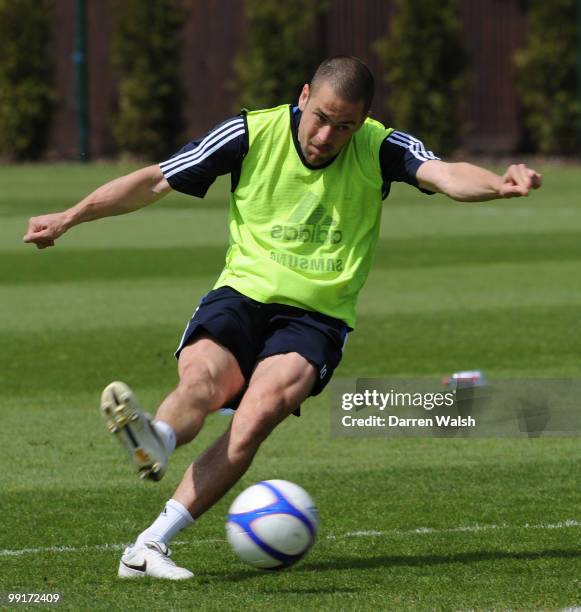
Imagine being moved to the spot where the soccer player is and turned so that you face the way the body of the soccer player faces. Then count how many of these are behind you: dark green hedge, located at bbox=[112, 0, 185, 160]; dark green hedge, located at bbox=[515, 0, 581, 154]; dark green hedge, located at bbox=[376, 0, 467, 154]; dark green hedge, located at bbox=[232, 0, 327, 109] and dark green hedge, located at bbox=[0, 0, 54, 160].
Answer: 5

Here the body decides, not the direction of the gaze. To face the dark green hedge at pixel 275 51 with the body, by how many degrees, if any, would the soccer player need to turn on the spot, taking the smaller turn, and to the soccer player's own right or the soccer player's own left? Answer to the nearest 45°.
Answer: approximately 180°

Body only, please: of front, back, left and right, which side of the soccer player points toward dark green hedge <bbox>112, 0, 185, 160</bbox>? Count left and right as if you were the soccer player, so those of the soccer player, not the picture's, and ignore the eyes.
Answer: back

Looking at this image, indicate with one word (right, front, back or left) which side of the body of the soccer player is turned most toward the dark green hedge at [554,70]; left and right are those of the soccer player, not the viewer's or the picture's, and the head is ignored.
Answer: back

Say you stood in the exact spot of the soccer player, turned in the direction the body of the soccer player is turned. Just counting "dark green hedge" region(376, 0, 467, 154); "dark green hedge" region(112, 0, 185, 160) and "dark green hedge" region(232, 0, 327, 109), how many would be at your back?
3

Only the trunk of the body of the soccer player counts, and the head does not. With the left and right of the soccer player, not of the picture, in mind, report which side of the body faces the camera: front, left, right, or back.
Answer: front

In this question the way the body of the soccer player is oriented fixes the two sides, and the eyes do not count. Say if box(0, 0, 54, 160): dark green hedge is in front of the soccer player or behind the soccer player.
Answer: behind
